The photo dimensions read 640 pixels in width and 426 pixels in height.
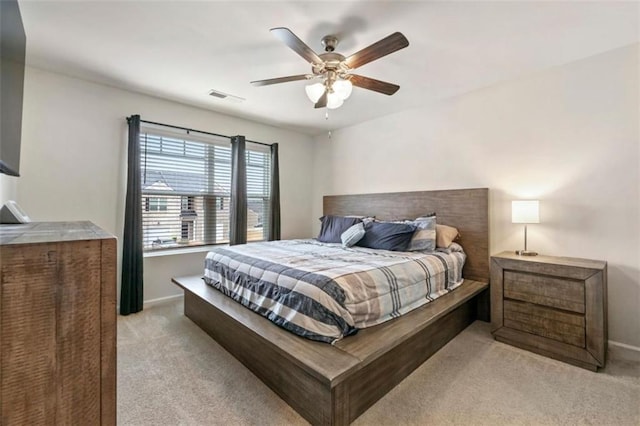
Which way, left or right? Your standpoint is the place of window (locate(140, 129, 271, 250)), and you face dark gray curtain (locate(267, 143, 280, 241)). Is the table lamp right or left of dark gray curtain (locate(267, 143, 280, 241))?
right

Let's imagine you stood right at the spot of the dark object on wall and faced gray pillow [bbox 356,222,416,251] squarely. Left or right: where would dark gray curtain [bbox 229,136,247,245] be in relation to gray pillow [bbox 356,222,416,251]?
left

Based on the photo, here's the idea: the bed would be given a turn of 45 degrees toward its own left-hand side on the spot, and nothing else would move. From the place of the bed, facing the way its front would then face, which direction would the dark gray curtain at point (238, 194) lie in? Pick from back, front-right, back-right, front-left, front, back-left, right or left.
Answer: back-right

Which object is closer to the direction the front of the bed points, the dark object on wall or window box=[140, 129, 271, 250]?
the dark object on wall

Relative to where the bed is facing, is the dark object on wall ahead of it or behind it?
ahead

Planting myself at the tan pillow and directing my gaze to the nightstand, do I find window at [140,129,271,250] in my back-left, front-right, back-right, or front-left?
back-right

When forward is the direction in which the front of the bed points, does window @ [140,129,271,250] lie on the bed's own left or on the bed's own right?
on the bed's own right

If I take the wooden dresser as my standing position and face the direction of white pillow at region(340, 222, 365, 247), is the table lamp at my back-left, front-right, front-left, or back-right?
front-right

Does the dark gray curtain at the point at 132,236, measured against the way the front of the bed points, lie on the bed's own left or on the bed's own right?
on the bed's own right

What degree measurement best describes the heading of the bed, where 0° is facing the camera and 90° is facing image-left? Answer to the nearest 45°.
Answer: approximately 45°
